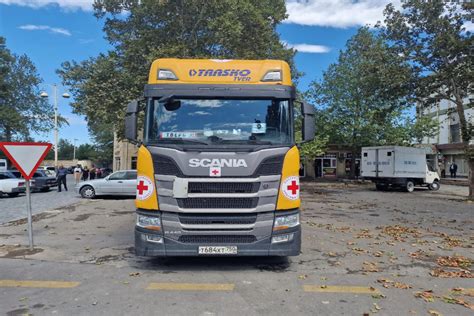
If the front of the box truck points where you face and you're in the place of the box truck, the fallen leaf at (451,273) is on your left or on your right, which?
on your right

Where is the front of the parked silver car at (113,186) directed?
to the viewer's left

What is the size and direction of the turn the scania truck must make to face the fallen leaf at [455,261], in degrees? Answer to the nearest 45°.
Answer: approximately 90° to its left

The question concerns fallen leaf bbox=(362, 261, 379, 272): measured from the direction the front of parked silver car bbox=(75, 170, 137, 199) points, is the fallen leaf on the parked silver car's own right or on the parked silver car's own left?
on the parked silver car's own left

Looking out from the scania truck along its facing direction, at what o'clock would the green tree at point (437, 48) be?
The green tree is roughly at 7 o'clock from the scania truck.

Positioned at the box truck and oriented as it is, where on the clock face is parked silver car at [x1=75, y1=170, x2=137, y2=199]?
The parked silver car is roughly at 6 o'clock from the box truck.

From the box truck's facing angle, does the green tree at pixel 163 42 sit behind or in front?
behind

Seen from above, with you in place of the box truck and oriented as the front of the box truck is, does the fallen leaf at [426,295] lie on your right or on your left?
on your right

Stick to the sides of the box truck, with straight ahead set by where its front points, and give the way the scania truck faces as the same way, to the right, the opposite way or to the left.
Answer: to the right

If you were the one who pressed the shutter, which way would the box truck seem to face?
facing away from the viewer and to the right of the viewer

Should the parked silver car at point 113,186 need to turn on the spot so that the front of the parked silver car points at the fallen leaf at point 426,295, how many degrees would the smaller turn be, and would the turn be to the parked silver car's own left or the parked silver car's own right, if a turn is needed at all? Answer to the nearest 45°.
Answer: approximately 90° to the parked silver car's own left

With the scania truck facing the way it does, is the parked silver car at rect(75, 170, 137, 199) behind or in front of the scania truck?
behind

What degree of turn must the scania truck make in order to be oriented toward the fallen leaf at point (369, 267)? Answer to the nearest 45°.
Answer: approximately 90° to its left

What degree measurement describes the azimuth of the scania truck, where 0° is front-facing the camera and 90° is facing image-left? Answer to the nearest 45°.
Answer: approximately 0°
